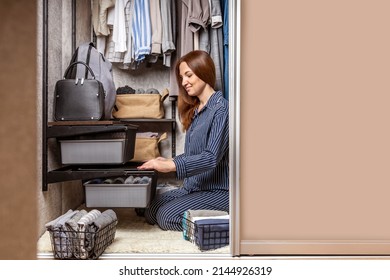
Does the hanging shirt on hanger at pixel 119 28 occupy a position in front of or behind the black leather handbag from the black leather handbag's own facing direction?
behind

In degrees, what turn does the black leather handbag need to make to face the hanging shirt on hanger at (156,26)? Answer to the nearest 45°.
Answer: approximately 135° to its left

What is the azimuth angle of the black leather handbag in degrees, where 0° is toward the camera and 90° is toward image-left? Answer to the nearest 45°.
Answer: approximately 0°

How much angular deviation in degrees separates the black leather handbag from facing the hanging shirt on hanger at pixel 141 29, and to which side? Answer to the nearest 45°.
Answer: approximately 135° to its left

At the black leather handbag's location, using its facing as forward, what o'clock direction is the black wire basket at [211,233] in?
The black wire basket is roughly at 10 o'clock from the black leather handbag.
